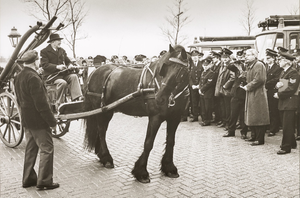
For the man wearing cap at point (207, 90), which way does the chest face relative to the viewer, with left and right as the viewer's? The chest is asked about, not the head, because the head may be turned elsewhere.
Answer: facing the viewer and to the left of the viewer

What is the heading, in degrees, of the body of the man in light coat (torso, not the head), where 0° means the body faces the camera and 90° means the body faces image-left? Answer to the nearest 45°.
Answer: approximately 90°

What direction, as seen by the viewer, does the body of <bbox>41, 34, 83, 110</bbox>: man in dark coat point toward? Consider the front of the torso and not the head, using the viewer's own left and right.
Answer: facing the viewer and to the right of the viewer

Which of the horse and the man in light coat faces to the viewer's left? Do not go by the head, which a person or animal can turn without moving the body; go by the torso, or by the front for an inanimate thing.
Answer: the man in light coat

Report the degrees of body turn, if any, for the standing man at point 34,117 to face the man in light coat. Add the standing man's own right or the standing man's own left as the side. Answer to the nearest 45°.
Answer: approximately 45° to the standing man's own right

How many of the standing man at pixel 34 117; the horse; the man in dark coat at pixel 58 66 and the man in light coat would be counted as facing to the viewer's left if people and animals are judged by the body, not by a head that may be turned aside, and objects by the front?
1

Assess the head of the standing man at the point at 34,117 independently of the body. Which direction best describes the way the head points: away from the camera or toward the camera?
away from the camera

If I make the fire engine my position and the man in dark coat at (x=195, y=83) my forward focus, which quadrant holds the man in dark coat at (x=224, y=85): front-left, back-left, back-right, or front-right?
front-left

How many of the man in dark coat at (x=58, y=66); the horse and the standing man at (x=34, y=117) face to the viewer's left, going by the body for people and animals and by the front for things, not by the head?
0

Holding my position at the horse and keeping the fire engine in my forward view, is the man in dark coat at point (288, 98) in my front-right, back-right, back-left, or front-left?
front-right
